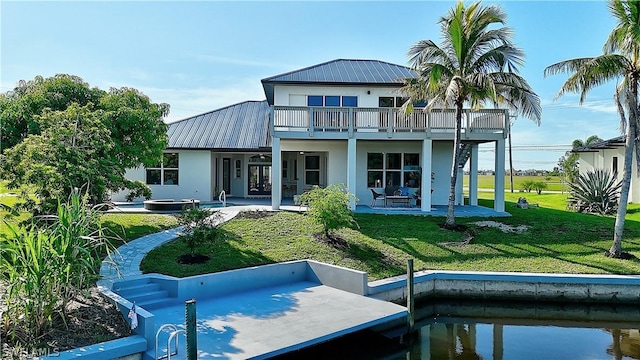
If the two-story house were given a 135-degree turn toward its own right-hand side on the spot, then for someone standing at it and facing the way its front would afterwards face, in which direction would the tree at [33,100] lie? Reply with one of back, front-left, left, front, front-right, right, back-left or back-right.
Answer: left

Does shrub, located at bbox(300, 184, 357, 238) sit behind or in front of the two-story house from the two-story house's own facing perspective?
in front

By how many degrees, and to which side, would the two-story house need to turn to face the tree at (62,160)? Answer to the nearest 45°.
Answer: approximately 45° to its right

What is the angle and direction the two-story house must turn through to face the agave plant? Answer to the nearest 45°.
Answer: approximately 90° to its left

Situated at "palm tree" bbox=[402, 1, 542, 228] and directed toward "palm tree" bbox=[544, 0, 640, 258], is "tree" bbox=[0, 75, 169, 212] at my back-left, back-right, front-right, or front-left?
back-right

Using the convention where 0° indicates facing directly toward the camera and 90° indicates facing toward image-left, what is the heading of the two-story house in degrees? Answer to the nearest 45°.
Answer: approximately 0°

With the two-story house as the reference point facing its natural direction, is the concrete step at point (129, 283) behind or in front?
in front

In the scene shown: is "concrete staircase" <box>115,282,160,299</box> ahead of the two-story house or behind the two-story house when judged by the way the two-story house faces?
ahead

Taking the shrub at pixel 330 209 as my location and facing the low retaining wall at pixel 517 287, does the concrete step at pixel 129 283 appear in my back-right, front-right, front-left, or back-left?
back-right

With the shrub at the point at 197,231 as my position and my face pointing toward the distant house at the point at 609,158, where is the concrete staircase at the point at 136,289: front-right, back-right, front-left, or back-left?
back-right

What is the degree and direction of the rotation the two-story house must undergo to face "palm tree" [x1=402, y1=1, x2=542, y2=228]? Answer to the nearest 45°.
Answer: approximately 45° to its left
